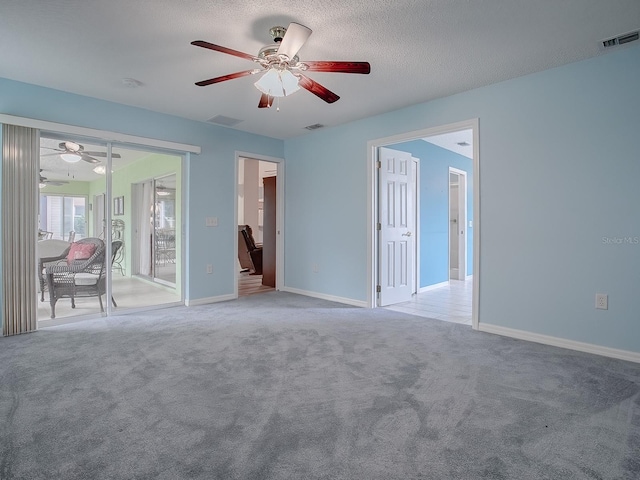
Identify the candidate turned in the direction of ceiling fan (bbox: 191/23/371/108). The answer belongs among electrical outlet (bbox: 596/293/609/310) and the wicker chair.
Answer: the electrical outlet

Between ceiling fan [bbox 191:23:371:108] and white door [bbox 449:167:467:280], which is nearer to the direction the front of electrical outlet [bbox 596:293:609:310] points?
the ceiling fan

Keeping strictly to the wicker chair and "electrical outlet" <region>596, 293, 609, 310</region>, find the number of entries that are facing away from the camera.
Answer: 0

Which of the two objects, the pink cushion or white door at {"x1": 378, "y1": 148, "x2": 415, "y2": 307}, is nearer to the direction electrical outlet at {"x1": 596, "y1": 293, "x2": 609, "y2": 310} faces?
the pink cushion

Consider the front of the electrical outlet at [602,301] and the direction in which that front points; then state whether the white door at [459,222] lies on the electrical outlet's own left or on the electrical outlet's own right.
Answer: on the electrical outlet's own right
